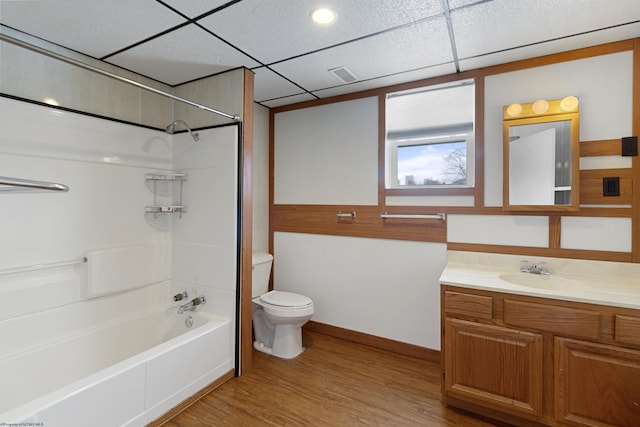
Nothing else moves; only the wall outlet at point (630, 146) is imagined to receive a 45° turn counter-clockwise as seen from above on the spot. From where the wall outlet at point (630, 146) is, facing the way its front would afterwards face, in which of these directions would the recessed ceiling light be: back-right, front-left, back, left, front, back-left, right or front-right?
right

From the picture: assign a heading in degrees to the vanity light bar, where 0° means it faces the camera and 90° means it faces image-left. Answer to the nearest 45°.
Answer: approximately 0°

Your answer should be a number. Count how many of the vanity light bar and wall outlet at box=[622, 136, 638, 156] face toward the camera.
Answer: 2

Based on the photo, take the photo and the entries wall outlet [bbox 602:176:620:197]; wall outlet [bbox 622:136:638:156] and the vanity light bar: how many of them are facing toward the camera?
3

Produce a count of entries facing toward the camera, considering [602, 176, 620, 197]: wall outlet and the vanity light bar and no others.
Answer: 2

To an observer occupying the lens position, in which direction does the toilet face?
facing the viewer and to the right of the viewer

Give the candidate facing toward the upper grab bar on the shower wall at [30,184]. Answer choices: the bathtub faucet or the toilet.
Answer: the bathtub faucet

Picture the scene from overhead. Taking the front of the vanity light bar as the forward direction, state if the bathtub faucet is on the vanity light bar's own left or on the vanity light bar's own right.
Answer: on the vanity light bar's own right

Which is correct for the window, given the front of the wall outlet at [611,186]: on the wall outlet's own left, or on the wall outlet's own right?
on the wall outlet's own right

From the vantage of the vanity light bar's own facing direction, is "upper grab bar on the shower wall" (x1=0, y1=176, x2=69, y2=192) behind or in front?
in front

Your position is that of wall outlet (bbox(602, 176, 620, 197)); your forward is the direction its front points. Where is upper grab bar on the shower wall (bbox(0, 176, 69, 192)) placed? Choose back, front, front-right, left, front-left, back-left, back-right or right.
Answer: front-right

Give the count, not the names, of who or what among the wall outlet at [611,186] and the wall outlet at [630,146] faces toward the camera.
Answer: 2

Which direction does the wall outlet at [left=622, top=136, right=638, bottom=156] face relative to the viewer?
toward the camera
